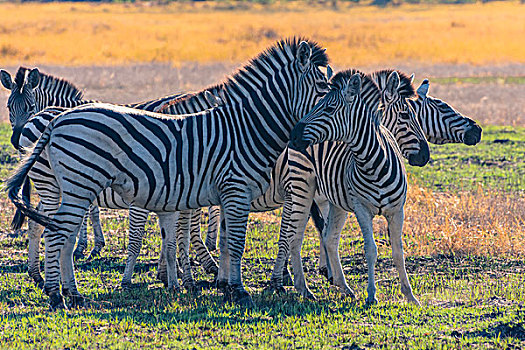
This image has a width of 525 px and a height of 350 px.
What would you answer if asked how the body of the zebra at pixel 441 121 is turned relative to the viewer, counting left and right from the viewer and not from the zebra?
facing to the right of the viewer

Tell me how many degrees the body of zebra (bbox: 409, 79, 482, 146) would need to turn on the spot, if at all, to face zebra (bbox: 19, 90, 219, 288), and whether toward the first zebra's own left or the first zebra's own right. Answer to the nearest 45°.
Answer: approximately 135° to the first zebra's own right

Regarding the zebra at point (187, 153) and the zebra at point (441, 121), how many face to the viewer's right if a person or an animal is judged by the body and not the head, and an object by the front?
2

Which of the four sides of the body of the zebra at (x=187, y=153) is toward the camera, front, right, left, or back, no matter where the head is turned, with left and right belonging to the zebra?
right

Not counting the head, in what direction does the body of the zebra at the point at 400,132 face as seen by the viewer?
to the viewer's right

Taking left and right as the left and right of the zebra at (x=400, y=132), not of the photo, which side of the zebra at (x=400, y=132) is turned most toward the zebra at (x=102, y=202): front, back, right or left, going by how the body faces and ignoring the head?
back
